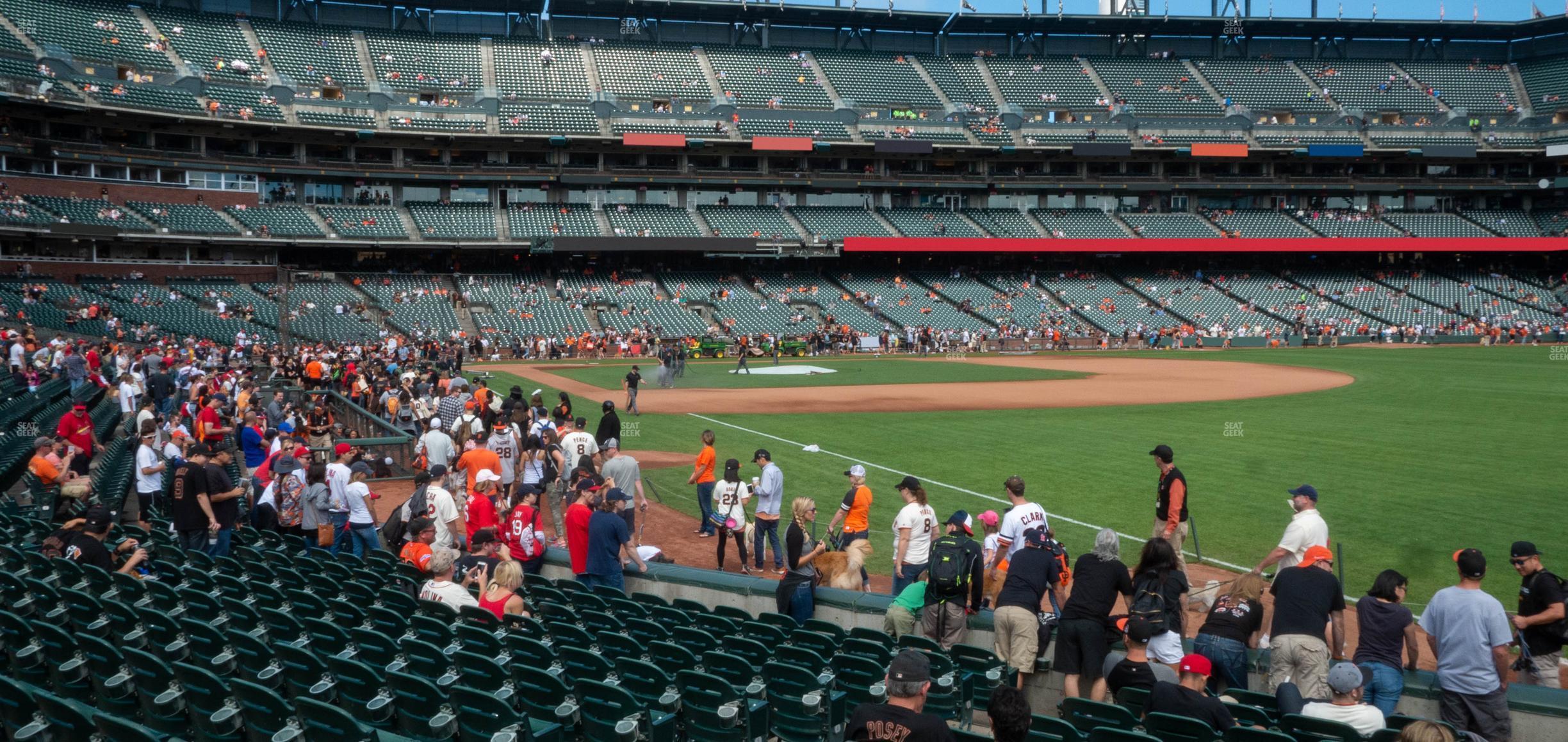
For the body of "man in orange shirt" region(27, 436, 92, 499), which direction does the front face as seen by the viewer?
to the viewer's right

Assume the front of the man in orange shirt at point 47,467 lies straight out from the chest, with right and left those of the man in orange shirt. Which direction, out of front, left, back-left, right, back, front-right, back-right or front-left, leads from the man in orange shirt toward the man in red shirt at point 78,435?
left

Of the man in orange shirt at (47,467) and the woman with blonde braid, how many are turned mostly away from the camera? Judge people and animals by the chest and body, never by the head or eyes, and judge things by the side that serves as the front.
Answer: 0

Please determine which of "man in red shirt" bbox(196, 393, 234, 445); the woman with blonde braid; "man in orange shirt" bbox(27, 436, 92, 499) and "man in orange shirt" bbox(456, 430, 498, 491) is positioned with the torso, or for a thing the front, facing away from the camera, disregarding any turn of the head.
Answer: "man in orange shirt" bbox(456, 430, 498, 491)

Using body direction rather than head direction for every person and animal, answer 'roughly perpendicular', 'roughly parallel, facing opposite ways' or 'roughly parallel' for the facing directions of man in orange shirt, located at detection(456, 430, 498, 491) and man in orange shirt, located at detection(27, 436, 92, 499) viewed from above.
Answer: roughly perpendicular

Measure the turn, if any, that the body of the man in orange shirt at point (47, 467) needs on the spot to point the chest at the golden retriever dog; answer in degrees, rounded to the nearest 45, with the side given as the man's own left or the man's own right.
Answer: approximately 45° to the man's own right

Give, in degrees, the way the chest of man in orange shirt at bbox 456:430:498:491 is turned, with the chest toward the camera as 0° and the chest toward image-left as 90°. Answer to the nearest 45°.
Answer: approximately 180°

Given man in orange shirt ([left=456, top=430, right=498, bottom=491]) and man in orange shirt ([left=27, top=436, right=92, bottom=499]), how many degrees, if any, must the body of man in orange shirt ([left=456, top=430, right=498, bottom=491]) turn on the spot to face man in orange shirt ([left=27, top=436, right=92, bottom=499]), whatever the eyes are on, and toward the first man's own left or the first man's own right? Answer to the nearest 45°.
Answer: approximately 90° to the first man's own left
